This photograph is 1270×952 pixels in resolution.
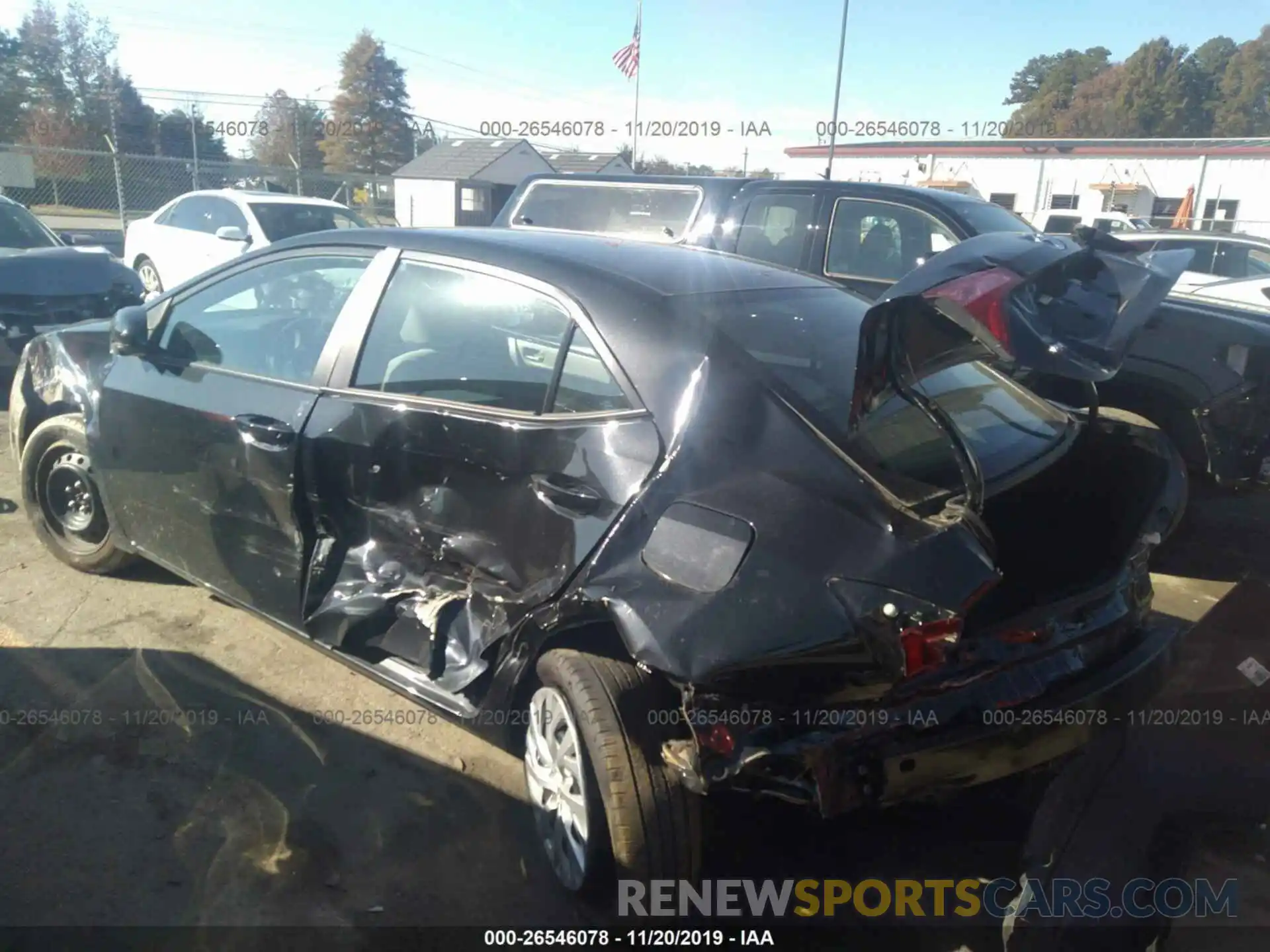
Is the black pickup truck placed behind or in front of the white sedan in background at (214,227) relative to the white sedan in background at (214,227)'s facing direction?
in front

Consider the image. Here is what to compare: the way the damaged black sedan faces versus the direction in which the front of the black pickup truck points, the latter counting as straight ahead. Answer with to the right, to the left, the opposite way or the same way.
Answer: the opposite way

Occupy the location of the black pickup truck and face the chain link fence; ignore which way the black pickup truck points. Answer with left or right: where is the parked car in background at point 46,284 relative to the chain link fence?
left

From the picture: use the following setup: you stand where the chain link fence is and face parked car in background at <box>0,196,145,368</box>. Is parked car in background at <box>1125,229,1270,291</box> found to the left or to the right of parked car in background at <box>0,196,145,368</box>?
left

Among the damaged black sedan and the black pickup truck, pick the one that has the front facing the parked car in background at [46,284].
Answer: the damaged black sedan

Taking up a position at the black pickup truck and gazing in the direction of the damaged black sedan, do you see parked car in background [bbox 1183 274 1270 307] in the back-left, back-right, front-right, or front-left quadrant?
back-left

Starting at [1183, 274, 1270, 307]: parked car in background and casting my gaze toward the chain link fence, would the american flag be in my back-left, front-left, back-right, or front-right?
front-right

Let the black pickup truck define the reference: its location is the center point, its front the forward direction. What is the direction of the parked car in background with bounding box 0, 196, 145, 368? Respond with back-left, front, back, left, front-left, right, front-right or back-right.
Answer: back-right

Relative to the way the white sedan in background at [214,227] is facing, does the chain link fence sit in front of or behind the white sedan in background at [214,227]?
behind

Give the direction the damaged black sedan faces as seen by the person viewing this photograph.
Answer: facing away from the viewer and to the left of the viewer

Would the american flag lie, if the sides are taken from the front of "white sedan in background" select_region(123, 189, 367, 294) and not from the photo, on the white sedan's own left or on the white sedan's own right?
on the white sedan's own left

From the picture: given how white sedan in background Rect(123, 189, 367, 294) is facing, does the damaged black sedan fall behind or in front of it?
in front

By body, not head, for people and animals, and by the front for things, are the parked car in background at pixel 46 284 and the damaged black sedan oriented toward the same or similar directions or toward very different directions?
very different directions

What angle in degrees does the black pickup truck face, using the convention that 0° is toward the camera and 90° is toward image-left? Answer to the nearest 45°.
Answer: approximately 315°

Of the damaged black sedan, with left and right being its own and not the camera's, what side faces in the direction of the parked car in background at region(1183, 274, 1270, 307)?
right
